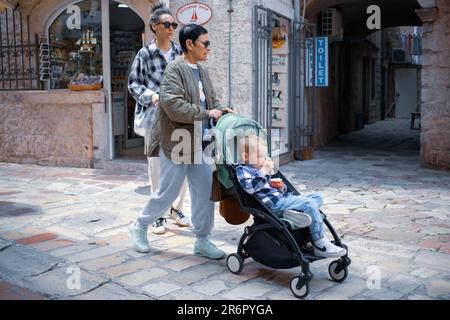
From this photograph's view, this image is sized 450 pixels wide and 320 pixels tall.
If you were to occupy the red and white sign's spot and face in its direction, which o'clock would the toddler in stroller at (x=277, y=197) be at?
The toddler in stroller is roughly at 12 o'clock from the red and white sign.

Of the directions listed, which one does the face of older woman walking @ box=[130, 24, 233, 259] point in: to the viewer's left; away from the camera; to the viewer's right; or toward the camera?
to the viewer's right

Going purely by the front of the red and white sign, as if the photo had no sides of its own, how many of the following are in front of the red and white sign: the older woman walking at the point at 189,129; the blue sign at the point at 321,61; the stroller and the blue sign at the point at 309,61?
2

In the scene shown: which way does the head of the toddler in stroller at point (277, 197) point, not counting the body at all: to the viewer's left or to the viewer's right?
to the viewer's right

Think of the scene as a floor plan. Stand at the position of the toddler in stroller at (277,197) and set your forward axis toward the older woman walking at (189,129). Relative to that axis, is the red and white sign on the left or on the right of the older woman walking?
right

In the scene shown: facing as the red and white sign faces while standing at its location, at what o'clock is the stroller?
The stroller is roughly at 12 o'clock from the red and white sign.

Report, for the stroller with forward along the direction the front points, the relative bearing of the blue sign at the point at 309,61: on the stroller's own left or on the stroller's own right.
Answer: on the stroller's own left

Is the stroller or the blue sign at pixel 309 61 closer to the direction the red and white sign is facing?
the stroller

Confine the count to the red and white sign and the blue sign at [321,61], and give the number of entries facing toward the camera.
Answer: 2

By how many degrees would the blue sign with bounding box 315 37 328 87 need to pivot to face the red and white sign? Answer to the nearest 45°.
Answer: approximately 45° to its right
